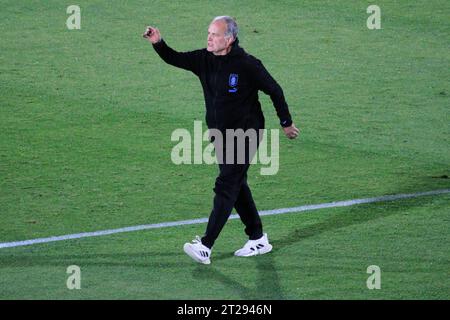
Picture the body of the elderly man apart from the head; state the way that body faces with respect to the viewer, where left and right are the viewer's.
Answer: facing the viewer and to the left of the viewer
